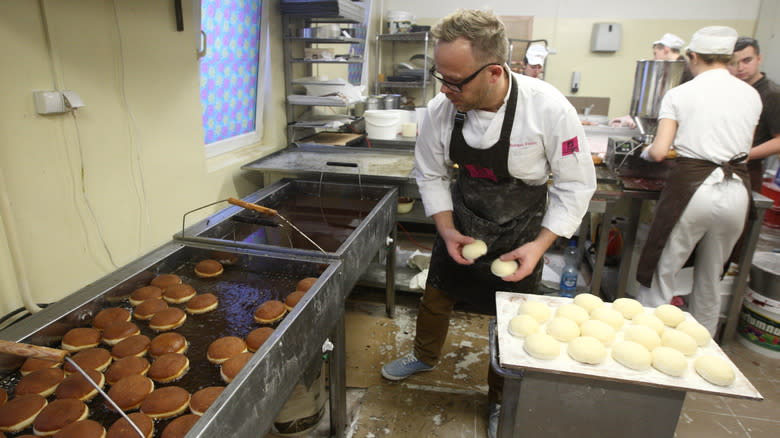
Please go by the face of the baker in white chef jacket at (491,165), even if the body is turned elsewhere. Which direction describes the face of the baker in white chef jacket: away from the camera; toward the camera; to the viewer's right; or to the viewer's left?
to the viewer's left

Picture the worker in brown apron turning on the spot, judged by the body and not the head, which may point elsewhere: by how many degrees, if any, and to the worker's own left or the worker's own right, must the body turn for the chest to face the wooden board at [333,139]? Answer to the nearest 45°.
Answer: approximately 45° to the worker's own left

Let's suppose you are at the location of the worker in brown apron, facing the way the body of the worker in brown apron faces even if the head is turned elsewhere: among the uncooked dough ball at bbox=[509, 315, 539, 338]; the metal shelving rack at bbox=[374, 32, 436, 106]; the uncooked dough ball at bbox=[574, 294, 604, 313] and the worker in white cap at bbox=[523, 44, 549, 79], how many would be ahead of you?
2

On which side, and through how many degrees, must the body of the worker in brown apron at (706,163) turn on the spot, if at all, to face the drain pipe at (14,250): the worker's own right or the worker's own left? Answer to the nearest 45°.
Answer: approximately 90° to the worker's own left

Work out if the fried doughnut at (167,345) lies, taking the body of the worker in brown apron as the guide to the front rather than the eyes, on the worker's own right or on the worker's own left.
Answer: on the worker's own left

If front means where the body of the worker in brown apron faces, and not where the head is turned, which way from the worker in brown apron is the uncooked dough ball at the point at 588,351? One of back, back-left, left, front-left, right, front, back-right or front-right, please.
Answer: back-left

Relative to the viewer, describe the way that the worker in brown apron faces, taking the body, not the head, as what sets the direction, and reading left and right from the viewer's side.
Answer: facing away from the viewer and to the left of the viewer

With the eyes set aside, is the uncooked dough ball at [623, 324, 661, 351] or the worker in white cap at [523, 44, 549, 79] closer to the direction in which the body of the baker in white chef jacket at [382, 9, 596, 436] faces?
the uncooked dough ball

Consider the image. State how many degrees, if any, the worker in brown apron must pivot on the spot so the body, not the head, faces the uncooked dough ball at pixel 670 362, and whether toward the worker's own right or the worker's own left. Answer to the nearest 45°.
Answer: approximately 135° to the worker's own left

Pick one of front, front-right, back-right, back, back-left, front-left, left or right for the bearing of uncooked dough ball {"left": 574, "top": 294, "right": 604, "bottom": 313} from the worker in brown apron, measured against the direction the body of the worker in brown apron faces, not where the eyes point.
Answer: back-left

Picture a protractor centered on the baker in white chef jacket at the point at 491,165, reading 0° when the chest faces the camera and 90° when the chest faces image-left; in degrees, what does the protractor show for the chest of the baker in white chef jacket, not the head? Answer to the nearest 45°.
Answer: approximately 45°
